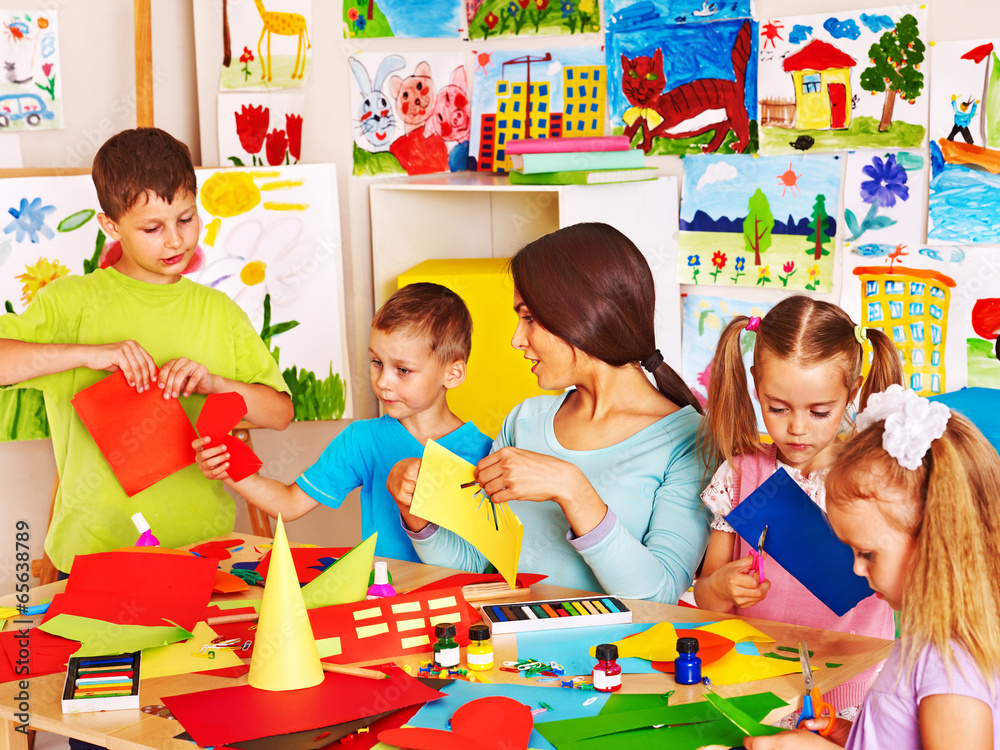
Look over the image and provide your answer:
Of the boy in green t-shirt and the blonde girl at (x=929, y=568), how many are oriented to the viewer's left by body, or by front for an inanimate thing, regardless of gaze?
1

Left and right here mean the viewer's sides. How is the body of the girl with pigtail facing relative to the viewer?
facing the viewer

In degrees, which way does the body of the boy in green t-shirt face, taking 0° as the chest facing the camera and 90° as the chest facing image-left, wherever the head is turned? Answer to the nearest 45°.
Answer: approximately 315°

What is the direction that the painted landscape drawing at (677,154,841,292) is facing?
toward the camera

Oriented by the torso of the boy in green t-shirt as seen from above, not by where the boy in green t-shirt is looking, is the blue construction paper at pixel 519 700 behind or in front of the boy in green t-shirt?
in front

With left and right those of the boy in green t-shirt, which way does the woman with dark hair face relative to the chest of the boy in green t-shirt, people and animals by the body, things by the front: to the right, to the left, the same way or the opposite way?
to the right

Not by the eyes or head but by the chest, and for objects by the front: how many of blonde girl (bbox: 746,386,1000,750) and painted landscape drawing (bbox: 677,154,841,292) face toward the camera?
1

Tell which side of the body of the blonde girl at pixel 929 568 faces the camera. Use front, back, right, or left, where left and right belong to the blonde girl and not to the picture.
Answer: left

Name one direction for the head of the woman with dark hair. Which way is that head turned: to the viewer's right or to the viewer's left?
to the viewer's left

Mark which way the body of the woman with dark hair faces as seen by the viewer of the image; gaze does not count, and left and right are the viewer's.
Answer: facing the viewer and to the left of the viewer
